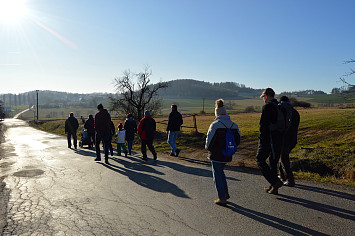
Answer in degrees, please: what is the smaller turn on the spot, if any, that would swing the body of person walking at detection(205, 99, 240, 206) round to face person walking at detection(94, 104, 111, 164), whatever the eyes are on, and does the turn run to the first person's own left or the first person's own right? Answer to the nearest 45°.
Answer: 0° — they already face them

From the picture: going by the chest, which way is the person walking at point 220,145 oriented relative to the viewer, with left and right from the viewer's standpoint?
facing away from the viewer and to the left of the viewer

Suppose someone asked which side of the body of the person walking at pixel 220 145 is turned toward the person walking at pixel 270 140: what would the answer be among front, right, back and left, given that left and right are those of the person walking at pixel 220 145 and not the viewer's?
right

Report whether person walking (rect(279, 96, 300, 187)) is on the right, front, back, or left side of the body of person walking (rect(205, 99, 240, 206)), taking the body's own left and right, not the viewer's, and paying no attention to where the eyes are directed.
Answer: right
